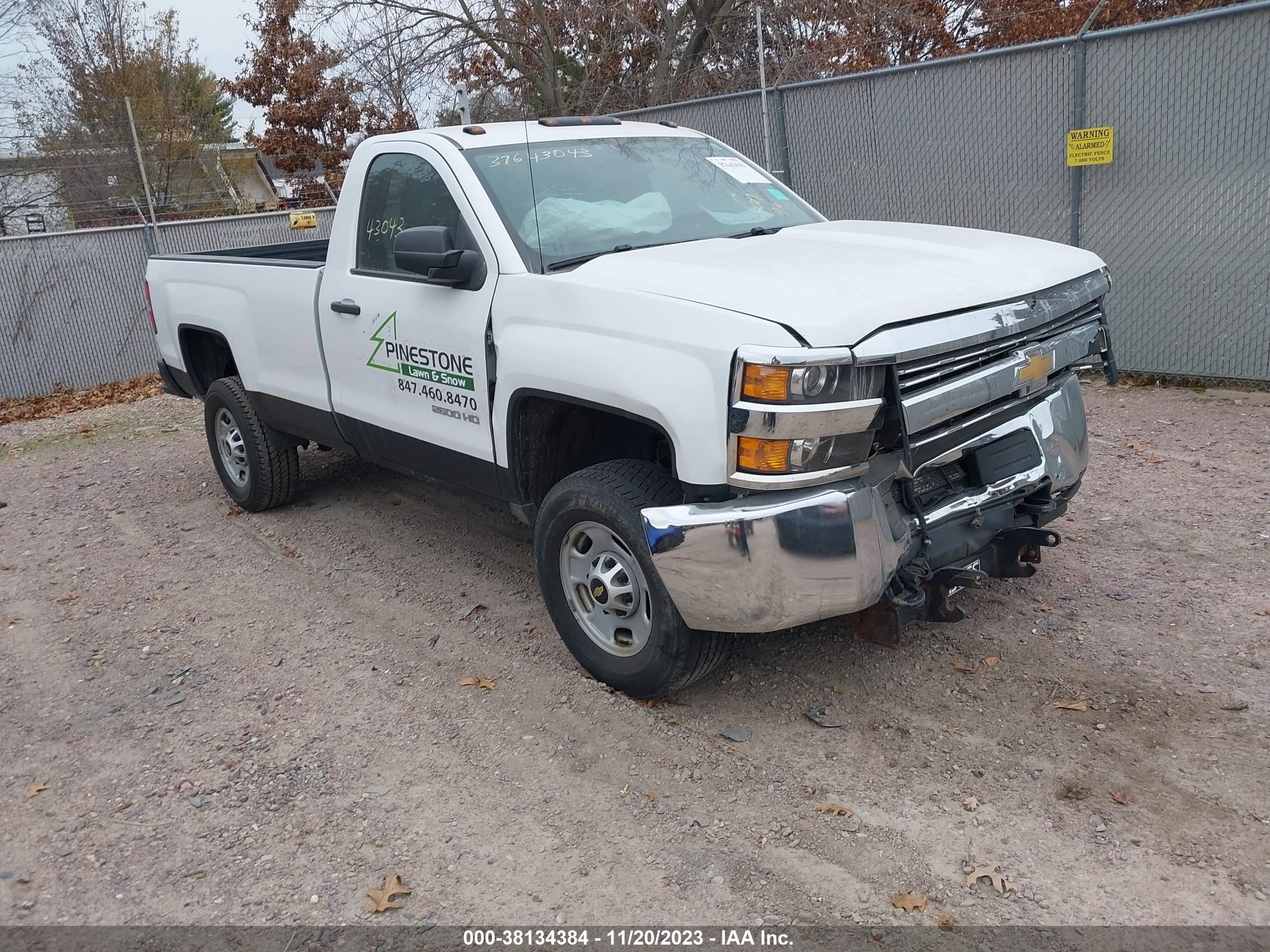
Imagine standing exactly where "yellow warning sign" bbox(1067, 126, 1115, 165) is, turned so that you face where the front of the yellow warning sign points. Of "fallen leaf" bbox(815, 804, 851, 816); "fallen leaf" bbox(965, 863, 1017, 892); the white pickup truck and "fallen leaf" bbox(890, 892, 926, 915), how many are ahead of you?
4

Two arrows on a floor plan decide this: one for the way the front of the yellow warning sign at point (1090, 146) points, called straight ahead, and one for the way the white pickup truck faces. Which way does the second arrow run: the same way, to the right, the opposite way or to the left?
to the left

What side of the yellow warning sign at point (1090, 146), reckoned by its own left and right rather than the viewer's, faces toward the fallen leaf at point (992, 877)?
front

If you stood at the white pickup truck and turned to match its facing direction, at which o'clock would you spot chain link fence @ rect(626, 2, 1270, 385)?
The chain link fence is roughly at 9 o'clock from the white pickup truck.

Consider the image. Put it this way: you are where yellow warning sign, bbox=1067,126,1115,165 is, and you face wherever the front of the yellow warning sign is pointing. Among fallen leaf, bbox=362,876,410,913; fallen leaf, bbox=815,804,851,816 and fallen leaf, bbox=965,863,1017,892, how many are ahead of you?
3

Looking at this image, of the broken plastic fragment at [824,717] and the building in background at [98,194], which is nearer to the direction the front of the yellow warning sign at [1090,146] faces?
the broken plastic fragment

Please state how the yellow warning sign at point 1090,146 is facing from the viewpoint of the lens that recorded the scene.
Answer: facing the viewer

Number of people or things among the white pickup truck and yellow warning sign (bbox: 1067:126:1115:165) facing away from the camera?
0

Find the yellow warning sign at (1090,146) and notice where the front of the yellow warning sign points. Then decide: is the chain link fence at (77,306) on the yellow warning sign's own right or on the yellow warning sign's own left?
on the yellow warning sign's own right

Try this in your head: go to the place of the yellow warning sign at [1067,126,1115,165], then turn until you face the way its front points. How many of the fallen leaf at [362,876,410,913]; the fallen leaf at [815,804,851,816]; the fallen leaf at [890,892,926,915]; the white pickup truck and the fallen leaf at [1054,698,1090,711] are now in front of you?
5

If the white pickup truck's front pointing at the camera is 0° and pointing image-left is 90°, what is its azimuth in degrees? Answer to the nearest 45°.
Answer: approximately 315°

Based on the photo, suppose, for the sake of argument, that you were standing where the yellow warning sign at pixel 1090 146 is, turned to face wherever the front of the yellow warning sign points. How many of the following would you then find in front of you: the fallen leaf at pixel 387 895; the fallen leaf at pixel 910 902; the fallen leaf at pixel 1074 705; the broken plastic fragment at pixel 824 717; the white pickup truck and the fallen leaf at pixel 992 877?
6

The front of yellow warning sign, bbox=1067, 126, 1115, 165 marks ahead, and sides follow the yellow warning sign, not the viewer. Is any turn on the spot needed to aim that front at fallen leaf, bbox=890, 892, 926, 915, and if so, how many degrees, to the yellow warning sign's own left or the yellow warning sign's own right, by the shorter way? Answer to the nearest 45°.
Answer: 0° — it already faces it
